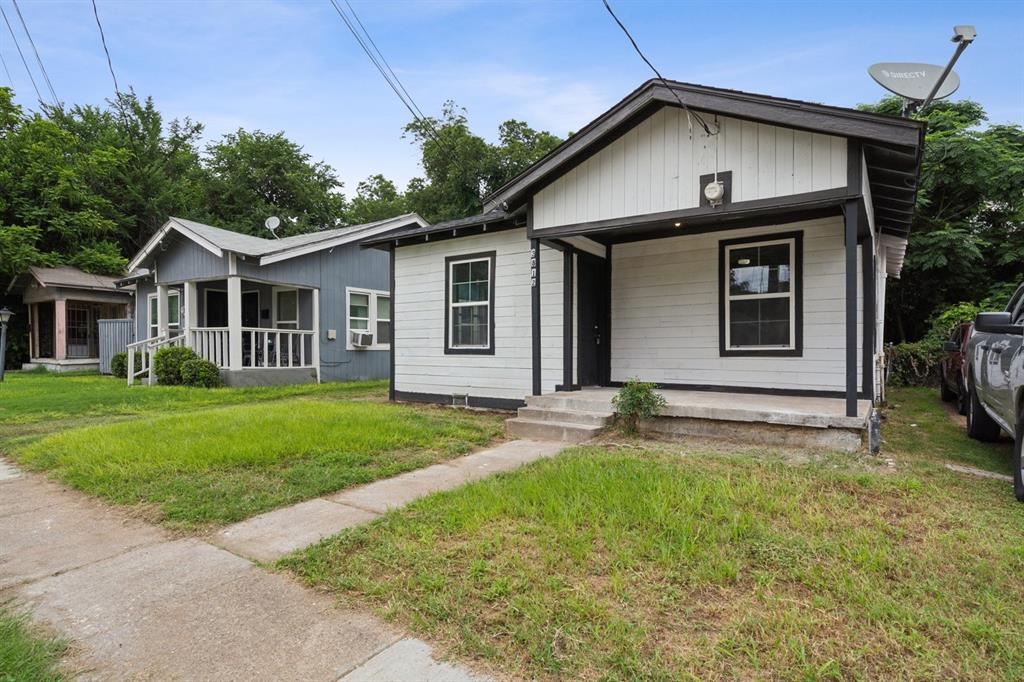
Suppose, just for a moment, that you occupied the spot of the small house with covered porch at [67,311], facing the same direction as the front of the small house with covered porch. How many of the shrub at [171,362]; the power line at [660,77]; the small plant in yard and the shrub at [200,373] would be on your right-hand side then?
0

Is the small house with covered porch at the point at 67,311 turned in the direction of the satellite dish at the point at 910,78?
no

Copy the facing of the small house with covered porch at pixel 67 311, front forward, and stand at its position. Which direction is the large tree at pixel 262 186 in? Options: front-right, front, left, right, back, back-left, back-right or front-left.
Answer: back

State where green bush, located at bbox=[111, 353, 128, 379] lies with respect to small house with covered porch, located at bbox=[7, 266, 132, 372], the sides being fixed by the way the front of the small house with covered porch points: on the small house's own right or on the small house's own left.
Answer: on the small house's own left

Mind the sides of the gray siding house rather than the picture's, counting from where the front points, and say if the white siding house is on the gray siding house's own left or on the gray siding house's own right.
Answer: on the gray siding house's own left

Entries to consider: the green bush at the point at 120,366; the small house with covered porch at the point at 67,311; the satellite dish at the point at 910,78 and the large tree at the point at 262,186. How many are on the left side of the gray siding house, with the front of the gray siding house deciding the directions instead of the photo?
1

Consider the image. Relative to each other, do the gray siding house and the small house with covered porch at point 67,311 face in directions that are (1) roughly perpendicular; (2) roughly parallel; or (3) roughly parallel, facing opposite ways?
roughly parallel

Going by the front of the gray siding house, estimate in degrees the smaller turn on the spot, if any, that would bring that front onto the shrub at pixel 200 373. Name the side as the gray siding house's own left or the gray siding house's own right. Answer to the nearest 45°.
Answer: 0° — it already faces it

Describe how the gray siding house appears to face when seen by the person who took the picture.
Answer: facing the viewer and to the left of the viewer

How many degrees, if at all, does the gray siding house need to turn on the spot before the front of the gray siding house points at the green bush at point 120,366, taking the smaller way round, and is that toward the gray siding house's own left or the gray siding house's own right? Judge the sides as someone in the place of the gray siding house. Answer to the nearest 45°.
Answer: approximately 90° to the gray siding house's own right

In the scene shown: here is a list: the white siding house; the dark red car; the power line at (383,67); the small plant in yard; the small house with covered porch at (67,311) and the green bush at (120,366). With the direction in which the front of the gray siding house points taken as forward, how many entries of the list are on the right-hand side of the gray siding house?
2

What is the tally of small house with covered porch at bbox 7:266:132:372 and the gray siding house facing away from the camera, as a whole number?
0
